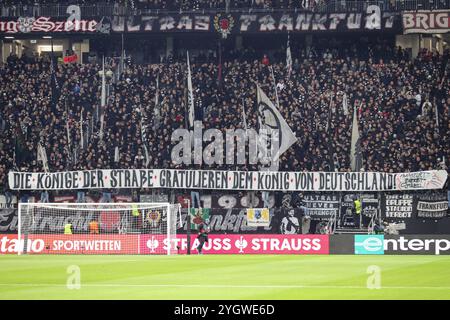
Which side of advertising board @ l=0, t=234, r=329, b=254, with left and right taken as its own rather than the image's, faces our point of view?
front
